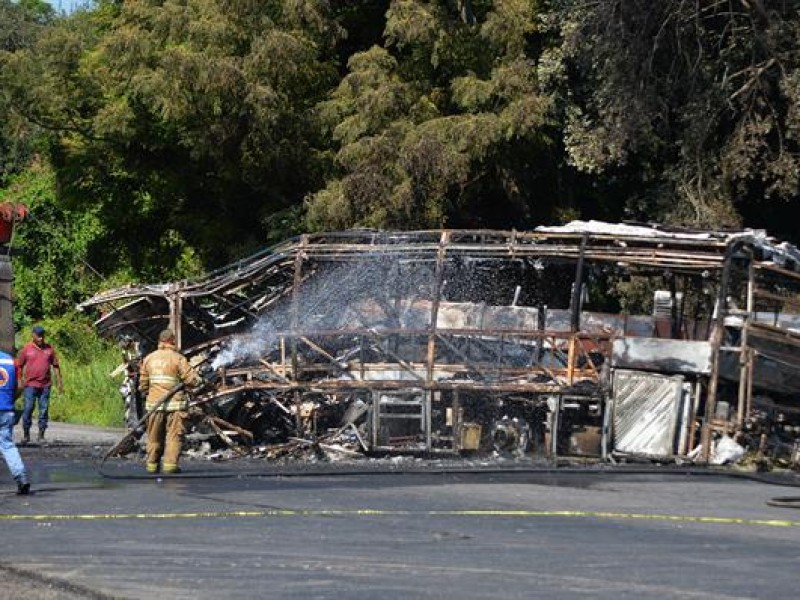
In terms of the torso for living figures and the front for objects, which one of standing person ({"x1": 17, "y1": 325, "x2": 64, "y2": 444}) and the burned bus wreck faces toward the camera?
the standing person

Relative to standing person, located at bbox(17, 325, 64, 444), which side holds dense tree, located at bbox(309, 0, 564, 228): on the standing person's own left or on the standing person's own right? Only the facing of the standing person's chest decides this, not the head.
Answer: on the standing person's own left

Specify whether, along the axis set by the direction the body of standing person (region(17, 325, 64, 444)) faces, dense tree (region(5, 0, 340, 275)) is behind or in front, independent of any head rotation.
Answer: behind

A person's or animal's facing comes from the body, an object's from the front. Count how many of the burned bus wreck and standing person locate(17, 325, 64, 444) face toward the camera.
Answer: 1

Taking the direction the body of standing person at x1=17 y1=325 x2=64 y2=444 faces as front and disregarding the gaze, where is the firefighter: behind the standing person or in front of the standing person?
in front

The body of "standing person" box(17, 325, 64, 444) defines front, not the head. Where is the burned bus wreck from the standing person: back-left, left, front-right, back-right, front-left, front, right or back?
front-left

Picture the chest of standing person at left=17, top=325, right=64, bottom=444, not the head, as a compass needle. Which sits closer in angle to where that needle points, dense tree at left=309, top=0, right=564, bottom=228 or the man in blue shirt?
the man in blue shirt

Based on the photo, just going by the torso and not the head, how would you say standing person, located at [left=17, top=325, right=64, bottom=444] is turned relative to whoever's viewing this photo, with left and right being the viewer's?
facing the viewer
